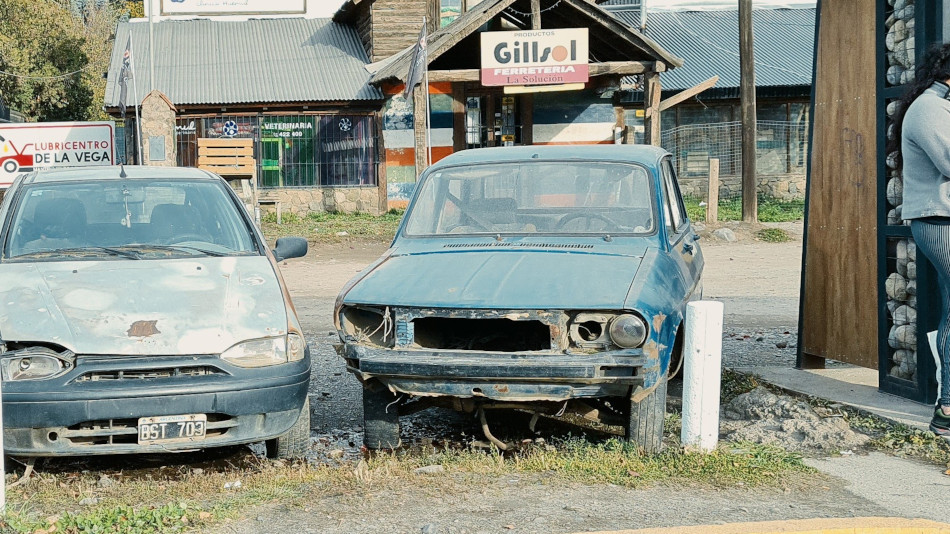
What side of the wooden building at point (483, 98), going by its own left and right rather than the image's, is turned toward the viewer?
front

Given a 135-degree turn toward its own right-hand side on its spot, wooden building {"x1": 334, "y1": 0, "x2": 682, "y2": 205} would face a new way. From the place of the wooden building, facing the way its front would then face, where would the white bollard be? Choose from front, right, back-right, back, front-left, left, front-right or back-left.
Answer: back-left

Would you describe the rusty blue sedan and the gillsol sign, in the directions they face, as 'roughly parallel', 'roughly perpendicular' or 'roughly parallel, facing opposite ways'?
roughly parallel

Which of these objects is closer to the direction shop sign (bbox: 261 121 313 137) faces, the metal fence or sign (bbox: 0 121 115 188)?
the sign

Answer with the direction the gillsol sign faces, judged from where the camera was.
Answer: facing the viewer

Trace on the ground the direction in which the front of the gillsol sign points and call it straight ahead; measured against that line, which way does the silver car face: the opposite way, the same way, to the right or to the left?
the same way

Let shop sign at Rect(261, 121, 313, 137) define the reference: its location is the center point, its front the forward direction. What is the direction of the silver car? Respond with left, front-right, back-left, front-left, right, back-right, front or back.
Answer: front

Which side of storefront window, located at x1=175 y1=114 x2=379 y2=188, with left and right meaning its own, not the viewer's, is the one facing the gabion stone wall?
front

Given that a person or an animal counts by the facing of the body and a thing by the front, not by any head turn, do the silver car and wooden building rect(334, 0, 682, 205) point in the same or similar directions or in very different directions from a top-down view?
same or similar directions

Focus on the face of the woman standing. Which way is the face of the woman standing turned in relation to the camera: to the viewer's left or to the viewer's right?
to the viewer's right

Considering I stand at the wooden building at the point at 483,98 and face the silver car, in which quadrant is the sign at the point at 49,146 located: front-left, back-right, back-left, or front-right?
front-right

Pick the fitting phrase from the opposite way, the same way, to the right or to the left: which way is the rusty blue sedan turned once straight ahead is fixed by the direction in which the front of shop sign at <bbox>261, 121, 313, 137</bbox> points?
the same way

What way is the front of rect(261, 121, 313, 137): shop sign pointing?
toward the camera

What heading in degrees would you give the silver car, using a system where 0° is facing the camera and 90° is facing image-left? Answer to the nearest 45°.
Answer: approximately 0°

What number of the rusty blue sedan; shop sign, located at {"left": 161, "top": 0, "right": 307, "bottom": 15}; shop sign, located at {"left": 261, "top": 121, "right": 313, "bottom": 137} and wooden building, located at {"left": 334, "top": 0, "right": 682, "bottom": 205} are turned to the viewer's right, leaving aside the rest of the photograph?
0

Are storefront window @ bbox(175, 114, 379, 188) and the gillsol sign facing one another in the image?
no
